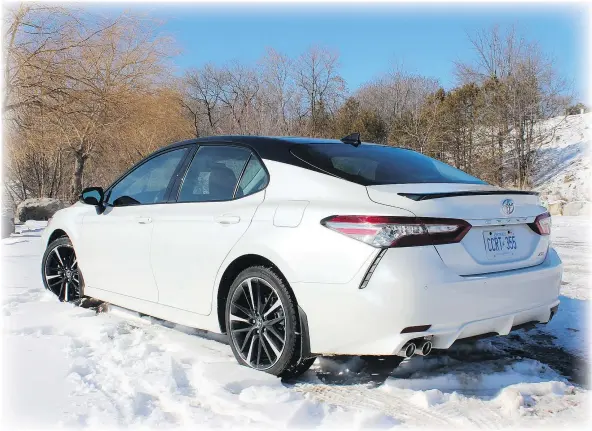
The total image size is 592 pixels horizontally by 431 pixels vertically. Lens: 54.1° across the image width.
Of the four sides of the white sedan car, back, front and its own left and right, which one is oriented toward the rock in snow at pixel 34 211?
front

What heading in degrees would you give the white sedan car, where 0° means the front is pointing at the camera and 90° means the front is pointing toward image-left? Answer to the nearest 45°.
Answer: approximately 135°
